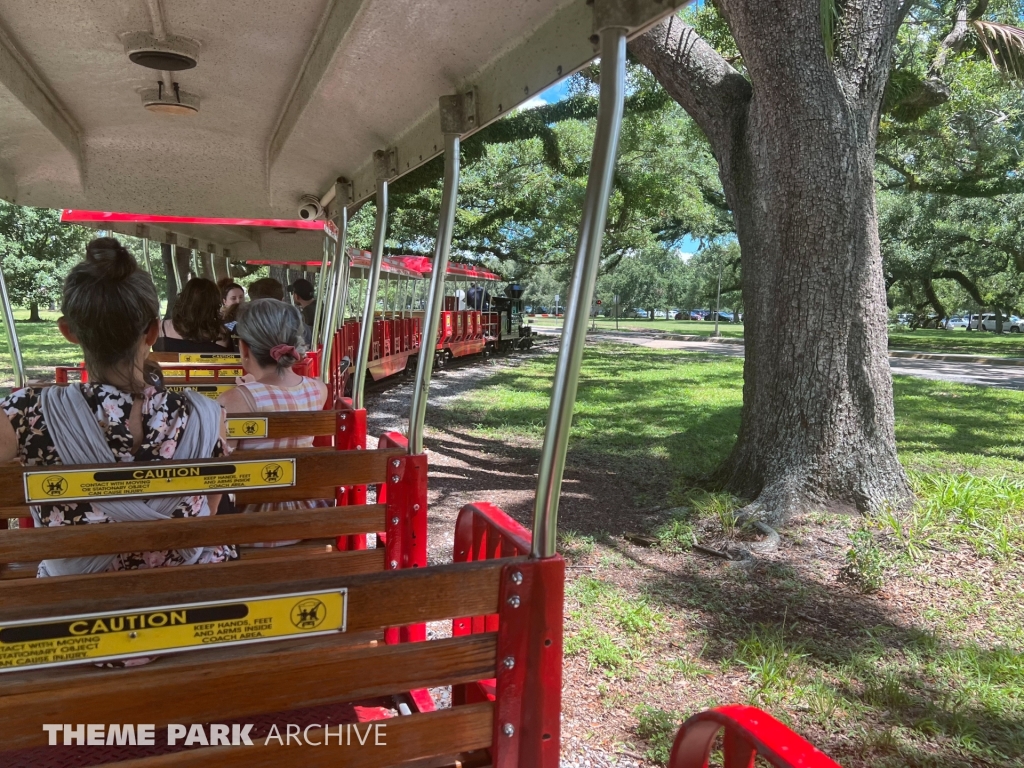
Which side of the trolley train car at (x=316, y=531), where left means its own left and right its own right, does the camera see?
back

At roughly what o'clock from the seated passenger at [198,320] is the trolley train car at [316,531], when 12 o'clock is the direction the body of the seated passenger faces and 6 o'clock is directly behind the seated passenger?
The trolley train car is roughly at 6 o'clock from the seated passenger.

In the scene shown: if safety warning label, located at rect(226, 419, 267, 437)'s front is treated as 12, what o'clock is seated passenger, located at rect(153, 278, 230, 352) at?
The seated passenger is roughly at 6 o'clock from the safety warning label.

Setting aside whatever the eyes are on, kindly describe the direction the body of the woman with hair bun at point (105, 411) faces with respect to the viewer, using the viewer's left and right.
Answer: facing away from the viewer

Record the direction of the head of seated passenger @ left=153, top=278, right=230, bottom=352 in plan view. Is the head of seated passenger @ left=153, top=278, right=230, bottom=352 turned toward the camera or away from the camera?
away from the camera

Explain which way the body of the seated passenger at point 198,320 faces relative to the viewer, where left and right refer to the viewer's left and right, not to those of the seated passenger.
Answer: facing away from the viewer

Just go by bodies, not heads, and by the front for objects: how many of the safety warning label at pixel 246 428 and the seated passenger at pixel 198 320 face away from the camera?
1

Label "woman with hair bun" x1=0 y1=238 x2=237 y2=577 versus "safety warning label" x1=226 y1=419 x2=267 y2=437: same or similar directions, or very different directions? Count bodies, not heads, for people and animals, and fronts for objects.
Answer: very different directions

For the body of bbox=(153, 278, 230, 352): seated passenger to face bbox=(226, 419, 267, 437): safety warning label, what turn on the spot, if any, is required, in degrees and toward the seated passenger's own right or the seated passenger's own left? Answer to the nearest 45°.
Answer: approximately 180°

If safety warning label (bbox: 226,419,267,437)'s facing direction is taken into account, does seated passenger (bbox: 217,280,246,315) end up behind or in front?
behind

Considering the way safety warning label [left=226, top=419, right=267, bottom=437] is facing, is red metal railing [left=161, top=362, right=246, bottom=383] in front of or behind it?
behind
